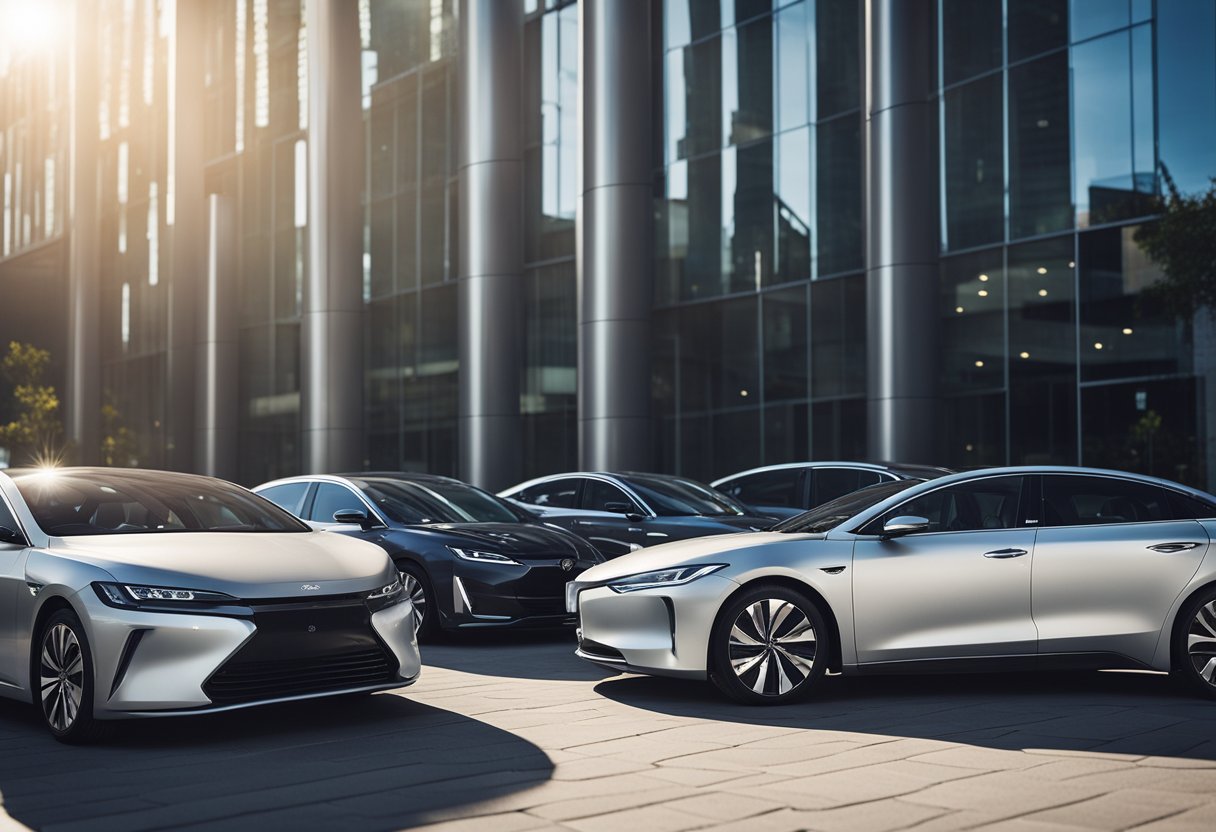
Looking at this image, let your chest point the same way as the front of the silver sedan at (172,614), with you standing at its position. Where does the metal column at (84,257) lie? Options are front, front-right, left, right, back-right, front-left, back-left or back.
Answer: back-left

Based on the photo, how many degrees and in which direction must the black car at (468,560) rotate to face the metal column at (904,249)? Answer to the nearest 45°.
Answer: approximately 90° to its left

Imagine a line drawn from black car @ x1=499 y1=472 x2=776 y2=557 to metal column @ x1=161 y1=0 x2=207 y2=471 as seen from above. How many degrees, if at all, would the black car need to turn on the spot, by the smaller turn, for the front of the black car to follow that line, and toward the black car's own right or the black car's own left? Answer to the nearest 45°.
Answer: approximately 180°

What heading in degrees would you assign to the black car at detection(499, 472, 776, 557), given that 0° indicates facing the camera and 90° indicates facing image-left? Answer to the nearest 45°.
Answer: approximately 315°

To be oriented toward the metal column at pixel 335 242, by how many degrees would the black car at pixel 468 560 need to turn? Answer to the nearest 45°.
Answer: approximately 135° to its left

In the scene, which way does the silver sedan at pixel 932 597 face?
to the viewer's left

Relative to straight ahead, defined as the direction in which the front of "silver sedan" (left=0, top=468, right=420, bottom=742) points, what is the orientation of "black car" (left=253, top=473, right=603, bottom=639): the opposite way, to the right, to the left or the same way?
the same way

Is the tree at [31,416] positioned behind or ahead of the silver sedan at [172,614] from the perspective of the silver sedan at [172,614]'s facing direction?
behind

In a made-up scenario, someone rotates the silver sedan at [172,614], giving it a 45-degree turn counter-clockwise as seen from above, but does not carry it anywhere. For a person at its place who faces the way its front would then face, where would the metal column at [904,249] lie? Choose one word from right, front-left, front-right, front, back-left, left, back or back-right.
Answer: front-left

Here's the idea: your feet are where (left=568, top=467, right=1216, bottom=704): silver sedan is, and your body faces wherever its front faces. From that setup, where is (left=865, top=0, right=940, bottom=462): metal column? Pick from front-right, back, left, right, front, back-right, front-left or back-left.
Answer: right

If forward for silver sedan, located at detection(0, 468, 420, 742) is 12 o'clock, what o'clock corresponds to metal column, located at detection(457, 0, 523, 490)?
The metal column is roughly at 8 o'clock from the silver sedan.

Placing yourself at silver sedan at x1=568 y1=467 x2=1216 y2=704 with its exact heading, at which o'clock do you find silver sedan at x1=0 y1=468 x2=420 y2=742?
silver sedan at x1=0 y1=468 x2=420 y2=742 is roughly at 11 o'clock from silver sedan at x1=568 y1=467 x2=1216 y2=704.

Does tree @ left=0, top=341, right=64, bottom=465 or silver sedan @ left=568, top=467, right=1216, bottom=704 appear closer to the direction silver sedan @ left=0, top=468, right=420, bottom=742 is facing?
the silver sedan

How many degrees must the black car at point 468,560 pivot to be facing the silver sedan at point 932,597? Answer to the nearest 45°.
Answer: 0° — it already faces it

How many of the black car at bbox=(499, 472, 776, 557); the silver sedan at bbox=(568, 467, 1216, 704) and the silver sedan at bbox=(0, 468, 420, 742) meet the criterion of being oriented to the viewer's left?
1

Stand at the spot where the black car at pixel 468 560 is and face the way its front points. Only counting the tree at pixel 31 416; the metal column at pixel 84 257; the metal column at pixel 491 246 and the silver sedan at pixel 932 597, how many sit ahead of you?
1

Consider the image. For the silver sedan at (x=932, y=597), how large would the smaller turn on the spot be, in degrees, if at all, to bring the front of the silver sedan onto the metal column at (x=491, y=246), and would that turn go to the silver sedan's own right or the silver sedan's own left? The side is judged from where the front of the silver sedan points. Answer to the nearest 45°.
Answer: approximately 45° to the silver sedan's own right

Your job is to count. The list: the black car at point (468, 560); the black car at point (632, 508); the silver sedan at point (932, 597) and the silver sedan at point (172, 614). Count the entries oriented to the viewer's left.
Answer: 1
